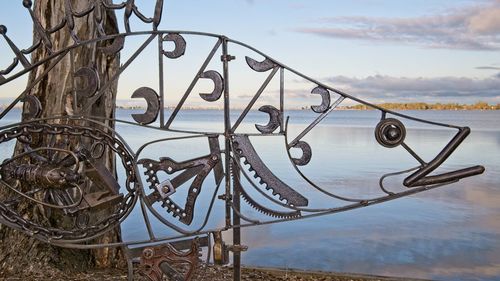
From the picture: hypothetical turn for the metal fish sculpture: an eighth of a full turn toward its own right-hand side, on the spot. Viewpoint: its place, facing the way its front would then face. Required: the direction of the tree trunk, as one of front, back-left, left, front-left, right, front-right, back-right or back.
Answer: back

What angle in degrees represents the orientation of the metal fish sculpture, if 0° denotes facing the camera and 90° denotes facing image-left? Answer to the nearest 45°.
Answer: approximately 270°
